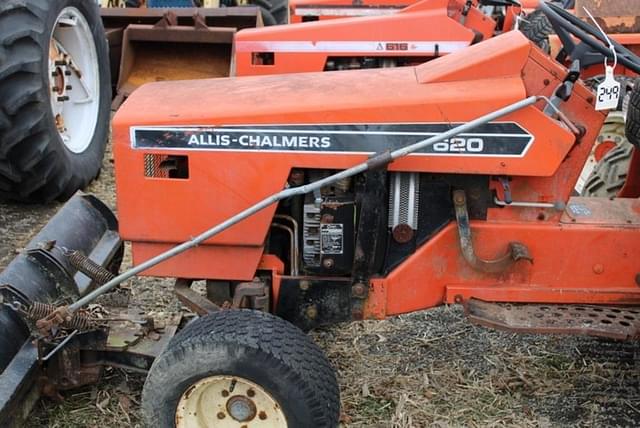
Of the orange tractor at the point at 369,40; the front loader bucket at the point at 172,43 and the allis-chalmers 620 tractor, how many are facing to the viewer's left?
2

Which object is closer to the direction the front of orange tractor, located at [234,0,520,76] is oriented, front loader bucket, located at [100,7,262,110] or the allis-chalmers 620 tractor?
the front loader bucket

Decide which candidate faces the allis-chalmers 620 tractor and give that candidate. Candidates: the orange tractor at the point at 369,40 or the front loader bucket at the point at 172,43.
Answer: the front loader bucket

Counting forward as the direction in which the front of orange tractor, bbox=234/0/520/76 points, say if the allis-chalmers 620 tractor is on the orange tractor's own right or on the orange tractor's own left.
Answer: on the orange tractor's own left

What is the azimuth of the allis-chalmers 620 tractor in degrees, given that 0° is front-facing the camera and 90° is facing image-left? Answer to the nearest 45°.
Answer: approximately 90°

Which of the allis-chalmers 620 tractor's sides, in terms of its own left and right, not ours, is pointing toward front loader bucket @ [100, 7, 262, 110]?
right

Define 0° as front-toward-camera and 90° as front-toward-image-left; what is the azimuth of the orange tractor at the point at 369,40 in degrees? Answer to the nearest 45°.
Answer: approximately 90°

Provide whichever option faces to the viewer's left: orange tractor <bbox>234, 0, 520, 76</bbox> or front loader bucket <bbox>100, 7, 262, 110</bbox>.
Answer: the orange tractor

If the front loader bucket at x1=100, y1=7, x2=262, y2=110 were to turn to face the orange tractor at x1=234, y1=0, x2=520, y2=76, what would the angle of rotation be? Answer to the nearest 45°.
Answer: approximately 45° to its left

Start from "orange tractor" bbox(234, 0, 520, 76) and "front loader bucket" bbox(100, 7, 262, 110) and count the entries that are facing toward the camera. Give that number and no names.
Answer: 1

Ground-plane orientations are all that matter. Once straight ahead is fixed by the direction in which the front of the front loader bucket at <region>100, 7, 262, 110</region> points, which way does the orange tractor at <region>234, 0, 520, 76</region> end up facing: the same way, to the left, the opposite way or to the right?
to the right

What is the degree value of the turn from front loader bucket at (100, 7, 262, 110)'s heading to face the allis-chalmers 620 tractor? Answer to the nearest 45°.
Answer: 0° — it already faces it

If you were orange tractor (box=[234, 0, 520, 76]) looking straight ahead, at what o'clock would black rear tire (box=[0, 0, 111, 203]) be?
The black rear tire is roughly at 11 o'clock from the orange tractor.
